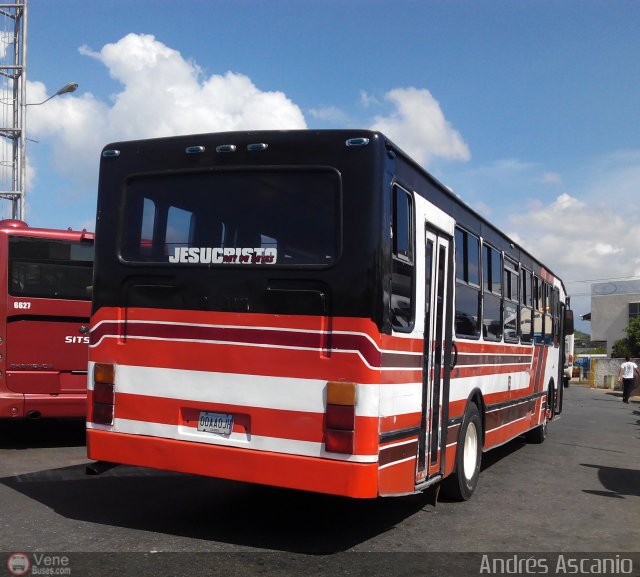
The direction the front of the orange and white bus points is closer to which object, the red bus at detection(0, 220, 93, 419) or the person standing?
the person standing

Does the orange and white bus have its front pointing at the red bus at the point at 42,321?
no

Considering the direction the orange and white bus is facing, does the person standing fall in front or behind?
in front

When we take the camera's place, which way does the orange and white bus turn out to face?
facing away from the viewer and to the right of the viewer
